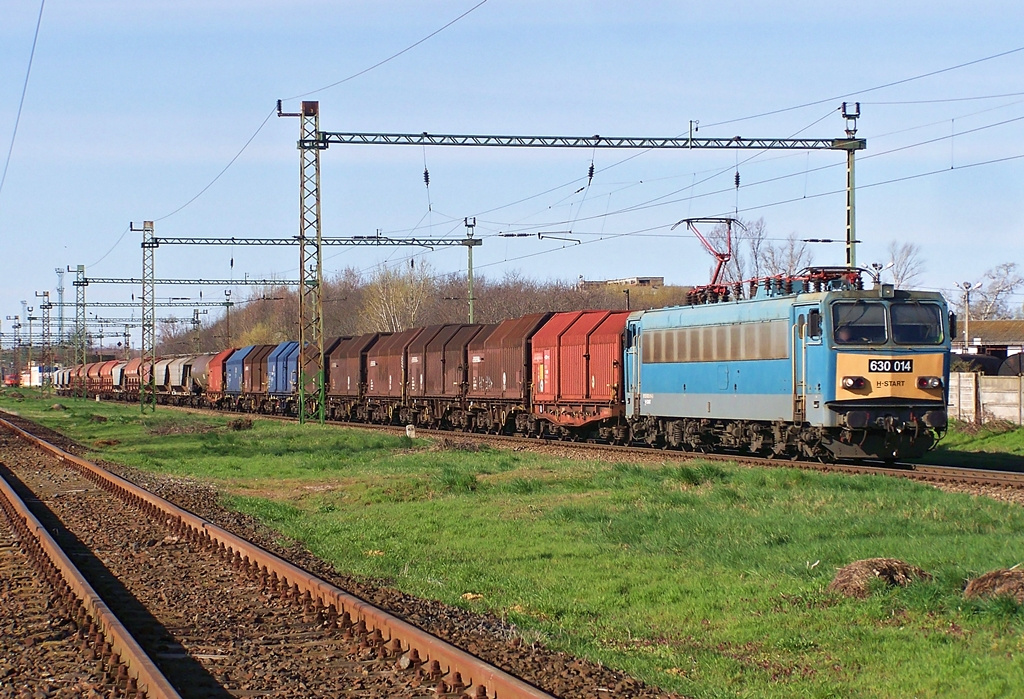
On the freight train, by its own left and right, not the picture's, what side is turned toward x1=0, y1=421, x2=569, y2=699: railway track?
right

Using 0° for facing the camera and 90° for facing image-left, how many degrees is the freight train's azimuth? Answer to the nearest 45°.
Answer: approximately 315°

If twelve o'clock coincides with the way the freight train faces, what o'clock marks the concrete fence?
The concrete fence is roughly at 9 o'clock from the freight train.

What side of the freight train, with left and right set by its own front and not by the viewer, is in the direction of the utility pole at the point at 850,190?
left
